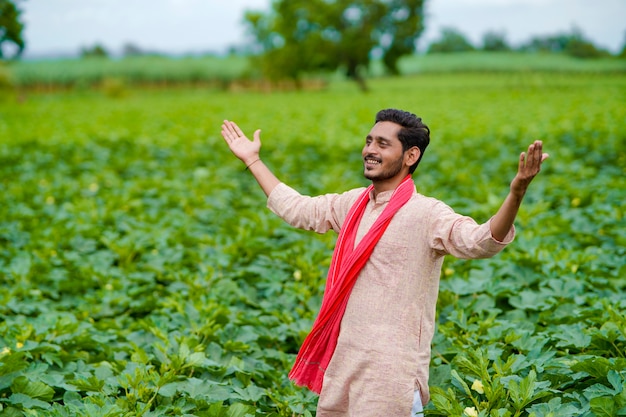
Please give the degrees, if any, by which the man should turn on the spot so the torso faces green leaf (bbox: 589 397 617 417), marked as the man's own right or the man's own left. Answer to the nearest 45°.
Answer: approximately 135° to the man's own left

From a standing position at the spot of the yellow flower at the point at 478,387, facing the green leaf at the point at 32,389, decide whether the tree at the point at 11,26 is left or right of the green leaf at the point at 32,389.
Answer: right

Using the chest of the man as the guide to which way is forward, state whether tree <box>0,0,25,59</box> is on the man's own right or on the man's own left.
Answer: on the man's own right

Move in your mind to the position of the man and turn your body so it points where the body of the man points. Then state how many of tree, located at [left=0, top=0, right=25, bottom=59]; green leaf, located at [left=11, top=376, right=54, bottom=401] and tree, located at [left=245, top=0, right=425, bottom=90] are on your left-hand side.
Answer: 0

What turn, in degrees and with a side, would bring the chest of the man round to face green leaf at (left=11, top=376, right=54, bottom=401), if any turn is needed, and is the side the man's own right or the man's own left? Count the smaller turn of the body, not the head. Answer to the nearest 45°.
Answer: approximately 45° to the man's own right

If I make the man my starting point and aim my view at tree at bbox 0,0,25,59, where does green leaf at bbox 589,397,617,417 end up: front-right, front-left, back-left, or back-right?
back-right

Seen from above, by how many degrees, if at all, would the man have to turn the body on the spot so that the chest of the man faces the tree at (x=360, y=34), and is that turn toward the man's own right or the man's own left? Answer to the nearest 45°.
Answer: approximately 135° to the man's own right

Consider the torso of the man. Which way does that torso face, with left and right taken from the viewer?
facing the viewer and to the left of the viewer
